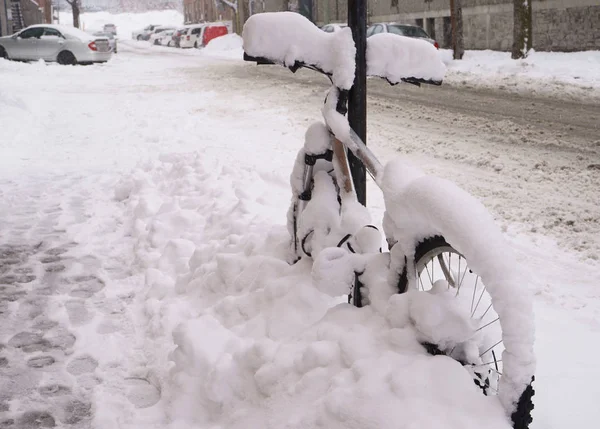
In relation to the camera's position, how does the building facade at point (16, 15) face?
facing the viewer and to the right of the viewer

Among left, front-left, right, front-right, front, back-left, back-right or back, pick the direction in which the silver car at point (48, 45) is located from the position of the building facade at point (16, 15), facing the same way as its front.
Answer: front-right

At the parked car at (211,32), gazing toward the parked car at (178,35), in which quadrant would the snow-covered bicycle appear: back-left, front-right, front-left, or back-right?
back-left

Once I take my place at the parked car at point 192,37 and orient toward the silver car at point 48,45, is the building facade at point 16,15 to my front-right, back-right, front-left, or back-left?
front-right

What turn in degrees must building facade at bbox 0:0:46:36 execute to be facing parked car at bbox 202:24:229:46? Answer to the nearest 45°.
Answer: approximately 45° to its left
